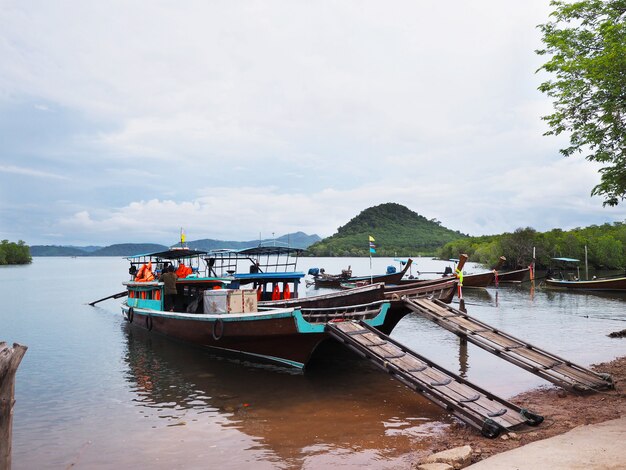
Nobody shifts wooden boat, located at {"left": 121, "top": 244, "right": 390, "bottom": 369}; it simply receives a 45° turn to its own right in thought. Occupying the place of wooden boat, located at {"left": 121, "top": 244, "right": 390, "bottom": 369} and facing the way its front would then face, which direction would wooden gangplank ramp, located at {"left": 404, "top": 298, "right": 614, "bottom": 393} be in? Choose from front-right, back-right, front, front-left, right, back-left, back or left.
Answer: front-left

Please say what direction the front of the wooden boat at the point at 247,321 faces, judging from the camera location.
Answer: facing the viewer and to the right of the viewer

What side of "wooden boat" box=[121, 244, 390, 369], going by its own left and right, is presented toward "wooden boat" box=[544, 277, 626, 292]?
left

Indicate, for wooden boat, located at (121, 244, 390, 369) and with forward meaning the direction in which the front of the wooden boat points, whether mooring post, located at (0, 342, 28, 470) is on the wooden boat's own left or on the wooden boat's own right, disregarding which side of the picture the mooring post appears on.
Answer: on the wooden boat's own right

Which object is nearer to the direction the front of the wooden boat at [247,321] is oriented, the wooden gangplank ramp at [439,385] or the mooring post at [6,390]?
the wooden gangplank ramp

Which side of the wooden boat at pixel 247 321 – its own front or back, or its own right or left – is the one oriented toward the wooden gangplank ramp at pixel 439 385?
front
